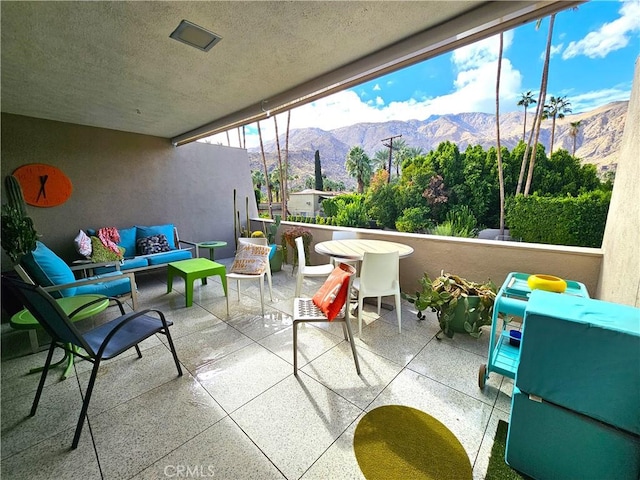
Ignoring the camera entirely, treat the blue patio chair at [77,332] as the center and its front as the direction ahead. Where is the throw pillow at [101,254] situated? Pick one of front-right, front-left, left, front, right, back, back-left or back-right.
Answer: front-left

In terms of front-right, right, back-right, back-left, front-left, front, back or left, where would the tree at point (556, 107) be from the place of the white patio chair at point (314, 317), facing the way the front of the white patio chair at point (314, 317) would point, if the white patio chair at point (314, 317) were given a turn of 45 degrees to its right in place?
right

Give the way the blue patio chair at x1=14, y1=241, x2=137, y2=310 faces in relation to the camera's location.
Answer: facing to the right of the viewer

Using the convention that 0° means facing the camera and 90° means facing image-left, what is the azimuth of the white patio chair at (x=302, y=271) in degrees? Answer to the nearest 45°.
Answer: approximately 270°

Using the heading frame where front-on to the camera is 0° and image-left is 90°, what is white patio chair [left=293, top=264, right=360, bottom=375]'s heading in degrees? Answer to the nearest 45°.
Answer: approximately 90°

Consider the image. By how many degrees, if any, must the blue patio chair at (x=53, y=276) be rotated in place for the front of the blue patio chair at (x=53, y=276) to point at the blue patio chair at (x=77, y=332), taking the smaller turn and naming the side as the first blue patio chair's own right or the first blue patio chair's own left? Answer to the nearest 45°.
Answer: approximately 90° to the first blue patio chair's own right

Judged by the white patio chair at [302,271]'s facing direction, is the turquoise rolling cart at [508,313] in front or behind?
in front

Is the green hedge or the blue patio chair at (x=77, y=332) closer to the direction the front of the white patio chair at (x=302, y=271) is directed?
the green hedge

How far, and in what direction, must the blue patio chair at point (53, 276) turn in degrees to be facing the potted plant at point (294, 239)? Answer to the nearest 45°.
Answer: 0° — it already faces it
